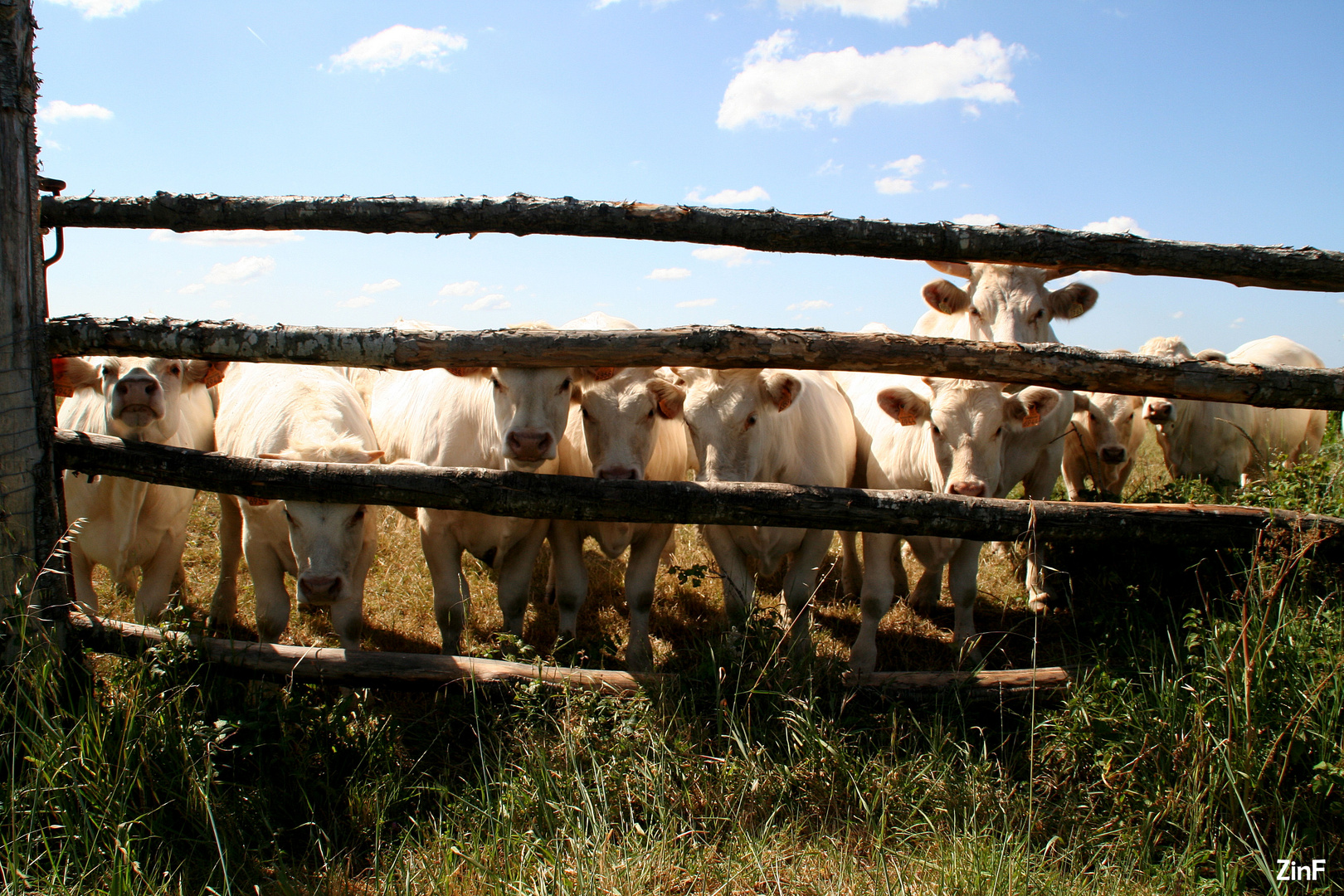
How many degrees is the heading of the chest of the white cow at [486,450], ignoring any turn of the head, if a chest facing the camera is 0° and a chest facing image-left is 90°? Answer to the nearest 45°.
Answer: approximately 315°

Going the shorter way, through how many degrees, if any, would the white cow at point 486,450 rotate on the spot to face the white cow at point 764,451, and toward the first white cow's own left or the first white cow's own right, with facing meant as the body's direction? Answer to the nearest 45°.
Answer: approximately 45° to the first white cow's own left

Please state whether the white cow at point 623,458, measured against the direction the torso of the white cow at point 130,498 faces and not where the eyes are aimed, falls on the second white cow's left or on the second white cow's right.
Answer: on the second white cow's left

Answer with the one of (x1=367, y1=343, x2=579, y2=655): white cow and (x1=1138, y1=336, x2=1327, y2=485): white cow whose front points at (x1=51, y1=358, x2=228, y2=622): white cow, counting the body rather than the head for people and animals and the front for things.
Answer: (x1=1138, y1=336, x2=1327, y2=485): white cow

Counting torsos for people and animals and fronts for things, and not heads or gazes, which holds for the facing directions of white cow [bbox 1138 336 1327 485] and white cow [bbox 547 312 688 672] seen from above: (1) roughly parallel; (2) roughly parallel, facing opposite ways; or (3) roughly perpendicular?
roughly perpendicular

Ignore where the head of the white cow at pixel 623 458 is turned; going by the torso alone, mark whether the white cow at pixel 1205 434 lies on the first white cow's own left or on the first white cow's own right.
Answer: on the first white cow's own left
